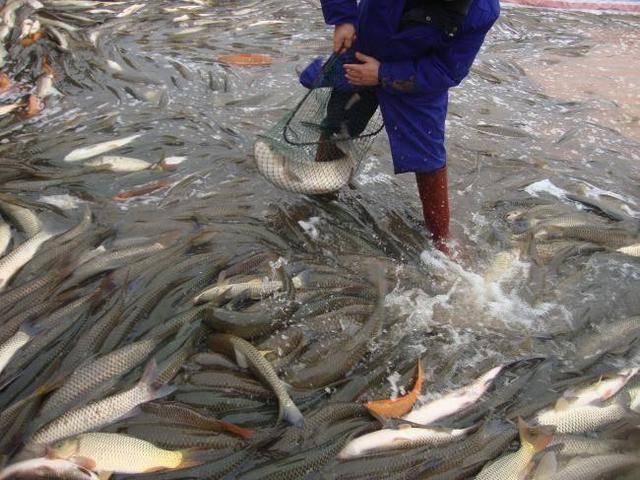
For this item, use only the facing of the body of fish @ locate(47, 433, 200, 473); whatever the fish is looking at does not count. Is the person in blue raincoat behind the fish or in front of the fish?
behind

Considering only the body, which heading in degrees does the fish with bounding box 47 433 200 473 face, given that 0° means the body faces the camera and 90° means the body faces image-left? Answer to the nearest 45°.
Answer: approximately 90°

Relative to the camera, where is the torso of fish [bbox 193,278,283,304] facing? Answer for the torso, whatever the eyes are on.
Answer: to the viewer's left

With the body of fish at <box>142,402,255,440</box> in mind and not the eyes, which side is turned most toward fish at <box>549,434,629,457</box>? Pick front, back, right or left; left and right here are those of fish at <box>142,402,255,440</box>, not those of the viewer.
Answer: back

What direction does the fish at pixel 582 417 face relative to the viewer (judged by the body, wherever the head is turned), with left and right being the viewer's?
facing to the left of the viewer

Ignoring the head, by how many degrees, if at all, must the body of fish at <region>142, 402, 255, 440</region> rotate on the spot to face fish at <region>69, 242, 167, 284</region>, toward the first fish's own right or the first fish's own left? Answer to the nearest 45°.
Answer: approximately 90° to the first fish's own right

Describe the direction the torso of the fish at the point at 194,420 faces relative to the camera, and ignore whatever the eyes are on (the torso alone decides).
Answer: to the viewer's left
